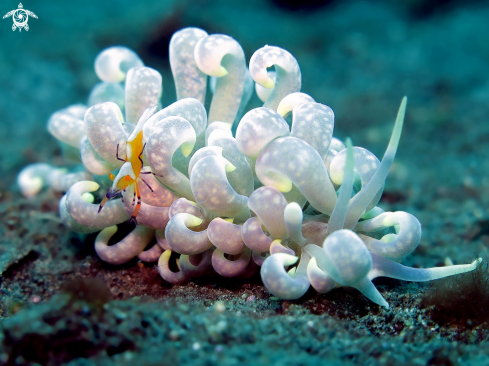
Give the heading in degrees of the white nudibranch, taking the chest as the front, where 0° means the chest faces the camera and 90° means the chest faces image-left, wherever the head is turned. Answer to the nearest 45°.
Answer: approximately 315°
